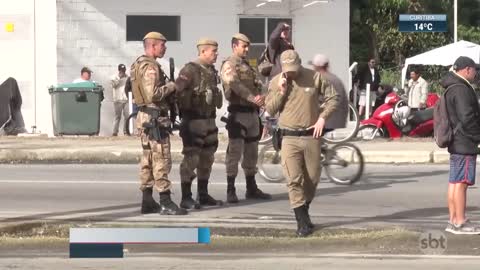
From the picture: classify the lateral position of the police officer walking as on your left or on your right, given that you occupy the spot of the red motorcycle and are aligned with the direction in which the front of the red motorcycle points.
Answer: on your left

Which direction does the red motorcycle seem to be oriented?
to the viewer's left

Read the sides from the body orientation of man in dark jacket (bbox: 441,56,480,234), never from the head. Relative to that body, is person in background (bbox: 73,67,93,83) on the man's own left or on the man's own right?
on the man's own left

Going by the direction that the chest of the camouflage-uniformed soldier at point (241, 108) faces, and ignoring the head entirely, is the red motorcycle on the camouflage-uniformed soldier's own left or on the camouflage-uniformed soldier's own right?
on the camouflage-uniformed soldier's own left

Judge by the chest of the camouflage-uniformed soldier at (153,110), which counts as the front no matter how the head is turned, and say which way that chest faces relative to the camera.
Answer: to the viewer's right

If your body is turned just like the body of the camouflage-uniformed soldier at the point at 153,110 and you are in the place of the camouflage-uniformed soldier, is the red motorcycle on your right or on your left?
on your left
